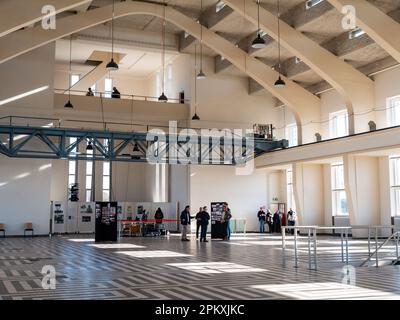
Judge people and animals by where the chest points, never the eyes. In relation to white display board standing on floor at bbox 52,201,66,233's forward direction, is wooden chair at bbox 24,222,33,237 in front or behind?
in front

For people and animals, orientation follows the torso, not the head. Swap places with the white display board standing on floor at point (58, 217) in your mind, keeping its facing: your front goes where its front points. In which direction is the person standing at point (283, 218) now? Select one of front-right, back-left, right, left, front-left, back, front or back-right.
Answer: left

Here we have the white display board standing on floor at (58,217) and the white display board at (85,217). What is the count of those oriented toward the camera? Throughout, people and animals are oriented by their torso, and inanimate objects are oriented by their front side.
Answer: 2

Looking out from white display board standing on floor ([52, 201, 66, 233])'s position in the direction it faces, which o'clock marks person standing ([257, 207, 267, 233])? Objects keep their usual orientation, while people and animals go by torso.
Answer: The person standing is roughly at 9 o'clock from the white display board standing on floor.

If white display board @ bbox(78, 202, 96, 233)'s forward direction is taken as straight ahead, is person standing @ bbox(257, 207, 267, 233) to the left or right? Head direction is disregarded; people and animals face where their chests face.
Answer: on its left

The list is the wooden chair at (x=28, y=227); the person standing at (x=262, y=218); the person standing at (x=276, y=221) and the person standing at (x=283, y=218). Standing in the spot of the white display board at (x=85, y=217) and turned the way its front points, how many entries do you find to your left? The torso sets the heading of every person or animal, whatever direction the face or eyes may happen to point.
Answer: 3

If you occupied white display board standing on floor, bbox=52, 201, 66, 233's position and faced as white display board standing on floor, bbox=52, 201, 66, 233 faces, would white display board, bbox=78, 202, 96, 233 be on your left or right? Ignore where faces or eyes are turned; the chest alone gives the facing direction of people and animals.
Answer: on your left

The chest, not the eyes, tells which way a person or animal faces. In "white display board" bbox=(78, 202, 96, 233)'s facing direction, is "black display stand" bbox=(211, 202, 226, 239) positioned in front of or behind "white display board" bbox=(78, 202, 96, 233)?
in front

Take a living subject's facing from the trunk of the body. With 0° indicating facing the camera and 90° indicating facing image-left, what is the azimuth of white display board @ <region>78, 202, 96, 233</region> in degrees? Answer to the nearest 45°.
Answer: approximately 0°

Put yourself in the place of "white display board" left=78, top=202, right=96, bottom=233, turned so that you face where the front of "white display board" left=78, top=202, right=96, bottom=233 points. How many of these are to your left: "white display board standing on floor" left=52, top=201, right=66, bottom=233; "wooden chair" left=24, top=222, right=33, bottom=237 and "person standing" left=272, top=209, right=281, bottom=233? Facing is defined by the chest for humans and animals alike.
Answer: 1

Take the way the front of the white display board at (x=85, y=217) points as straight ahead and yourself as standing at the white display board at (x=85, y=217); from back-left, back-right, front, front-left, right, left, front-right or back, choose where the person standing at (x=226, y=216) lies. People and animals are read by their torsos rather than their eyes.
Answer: front-left

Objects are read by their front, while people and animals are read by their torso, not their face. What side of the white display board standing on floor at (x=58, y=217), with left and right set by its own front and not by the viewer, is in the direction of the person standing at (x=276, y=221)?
left
